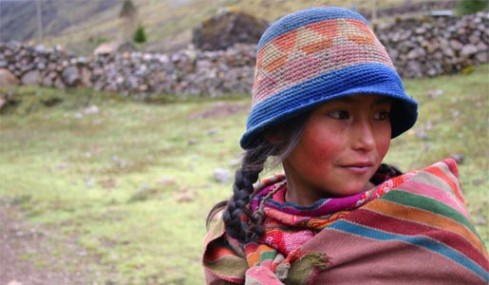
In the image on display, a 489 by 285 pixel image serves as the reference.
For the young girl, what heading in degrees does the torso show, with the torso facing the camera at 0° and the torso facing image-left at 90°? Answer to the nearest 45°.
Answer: approximately 45°

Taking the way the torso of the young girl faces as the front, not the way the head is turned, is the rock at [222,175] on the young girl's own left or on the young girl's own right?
on the young girl's own right

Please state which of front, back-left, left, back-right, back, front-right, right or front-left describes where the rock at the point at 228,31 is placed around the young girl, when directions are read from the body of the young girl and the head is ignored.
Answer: back-right

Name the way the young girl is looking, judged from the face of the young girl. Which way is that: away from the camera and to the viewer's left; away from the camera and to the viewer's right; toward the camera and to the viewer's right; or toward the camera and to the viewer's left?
toward the camera and to the viewer's right

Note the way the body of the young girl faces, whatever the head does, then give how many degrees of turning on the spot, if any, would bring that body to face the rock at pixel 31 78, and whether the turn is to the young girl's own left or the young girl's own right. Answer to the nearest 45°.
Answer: approximately 90° to the young girl's own right

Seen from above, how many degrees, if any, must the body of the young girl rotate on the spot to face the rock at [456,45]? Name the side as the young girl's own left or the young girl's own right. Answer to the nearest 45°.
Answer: approximately 135° to the young girl's own right

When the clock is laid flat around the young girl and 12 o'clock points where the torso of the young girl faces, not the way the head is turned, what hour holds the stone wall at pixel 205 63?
The stone wall is roughly at 4 o'clock from the young girl.
